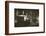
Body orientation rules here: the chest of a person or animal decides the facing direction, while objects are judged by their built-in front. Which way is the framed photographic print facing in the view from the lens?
facing the viewer and to the right of the viewer
